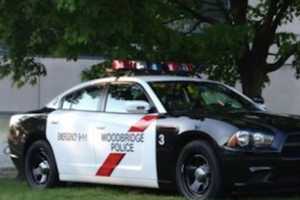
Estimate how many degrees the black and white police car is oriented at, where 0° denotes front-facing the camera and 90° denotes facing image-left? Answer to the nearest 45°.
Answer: approximately 315°
